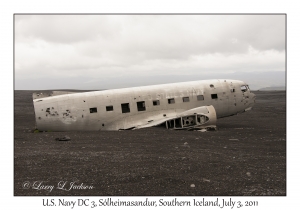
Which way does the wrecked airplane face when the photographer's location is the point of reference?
facing to the right of the viewer
